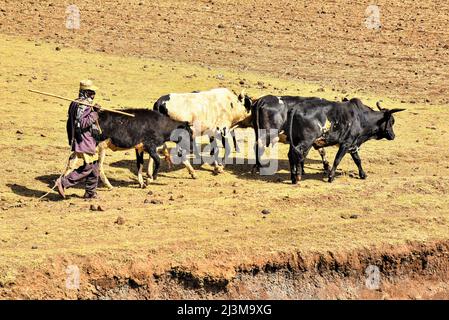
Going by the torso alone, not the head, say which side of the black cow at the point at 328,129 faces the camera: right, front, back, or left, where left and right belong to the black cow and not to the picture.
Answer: right

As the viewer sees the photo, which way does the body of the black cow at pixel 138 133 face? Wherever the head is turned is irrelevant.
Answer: to the viewer's right

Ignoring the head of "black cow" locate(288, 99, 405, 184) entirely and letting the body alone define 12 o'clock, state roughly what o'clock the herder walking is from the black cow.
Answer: The herder walking is roughly at 5 o'clock from the black cow.

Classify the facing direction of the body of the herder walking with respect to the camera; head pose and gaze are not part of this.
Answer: to the viewer's right

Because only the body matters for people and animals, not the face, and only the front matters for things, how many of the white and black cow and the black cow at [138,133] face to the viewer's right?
2

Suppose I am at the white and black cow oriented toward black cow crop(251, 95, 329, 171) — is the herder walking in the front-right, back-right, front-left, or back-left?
back-right

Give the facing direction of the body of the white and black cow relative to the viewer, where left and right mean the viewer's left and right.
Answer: facing to the right of the viewer

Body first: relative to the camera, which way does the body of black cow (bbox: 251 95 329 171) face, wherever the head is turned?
to the viewer's right

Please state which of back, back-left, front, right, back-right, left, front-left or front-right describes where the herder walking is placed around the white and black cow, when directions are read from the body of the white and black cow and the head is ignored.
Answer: back-right

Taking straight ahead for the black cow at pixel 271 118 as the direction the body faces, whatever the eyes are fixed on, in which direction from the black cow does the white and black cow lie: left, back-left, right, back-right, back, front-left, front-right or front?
back
